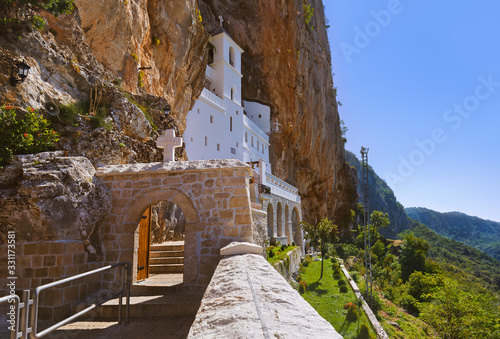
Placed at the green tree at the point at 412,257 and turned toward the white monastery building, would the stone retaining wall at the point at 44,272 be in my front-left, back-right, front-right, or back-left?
front-left

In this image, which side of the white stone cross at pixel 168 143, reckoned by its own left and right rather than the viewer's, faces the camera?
front

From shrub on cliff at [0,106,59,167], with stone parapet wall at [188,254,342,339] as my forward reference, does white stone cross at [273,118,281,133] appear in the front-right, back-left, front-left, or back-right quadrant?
back-left

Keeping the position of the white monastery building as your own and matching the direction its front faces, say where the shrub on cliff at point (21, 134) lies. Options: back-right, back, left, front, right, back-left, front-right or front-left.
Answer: front-right

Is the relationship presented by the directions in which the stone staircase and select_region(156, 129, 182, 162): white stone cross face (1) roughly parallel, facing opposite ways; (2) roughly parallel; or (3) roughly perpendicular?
roughly parallel

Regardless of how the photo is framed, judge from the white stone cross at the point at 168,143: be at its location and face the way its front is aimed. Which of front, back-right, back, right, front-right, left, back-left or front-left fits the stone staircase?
back

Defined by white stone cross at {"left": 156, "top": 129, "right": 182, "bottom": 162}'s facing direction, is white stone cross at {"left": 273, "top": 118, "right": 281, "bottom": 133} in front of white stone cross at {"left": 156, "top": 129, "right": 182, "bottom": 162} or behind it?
behind

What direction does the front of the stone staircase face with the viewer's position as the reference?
facing the viewer

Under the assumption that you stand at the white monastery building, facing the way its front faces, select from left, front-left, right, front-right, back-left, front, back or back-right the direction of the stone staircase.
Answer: front-right

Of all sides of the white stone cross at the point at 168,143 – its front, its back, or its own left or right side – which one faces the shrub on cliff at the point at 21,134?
right

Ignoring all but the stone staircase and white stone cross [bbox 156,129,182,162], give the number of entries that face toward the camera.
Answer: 2

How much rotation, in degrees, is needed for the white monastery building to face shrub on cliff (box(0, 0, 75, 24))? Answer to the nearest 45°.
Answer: approximately 45° to its right

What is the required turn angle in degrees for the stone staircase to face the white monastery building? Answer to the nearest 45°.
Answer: approximately 180°
